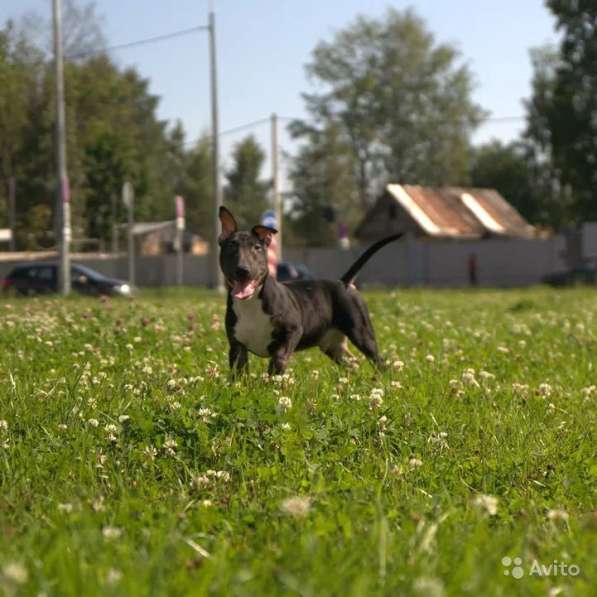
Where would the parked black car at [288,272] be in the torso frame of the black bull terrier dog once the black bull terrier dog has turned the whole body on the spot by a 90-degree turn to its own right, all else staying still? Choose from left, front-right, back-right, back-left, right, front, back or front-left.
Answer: front-right

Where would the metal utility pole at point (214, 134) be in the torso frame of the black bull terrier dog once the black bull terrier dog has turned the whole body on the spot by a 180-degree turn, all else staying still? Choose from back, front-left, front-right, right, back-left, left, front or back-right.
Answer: front-left

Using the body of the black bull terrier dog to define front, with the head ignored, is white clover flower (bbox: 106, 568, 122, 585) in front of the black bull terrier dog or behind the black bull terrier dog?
in front

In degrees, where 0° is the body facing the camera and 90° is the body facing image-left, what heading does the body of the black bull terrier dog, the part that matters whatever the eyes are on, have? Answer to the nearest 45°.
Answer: approximately 45°

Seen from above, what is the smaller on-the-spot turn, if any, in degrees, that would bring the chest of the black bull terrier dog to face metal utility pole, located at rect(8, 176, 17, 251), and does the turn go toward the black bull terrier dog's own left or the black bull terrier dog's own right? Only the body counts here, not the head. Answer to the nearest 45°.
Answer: approximately 135° to the black bull terrier dog's own right
